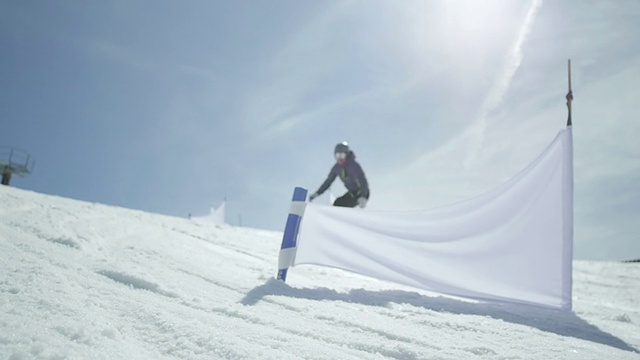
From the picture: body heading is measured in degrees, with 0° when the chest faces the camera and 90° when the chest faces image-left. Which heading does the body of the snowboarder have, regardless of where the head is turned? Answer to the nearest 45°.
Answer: approximately 45°

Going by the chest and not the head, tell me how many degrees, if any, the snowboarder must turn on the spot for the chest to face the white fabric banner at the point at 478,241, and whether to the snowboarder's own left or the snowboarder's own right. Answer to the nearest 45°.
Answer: approximately 90° to the snowboarder's own left
